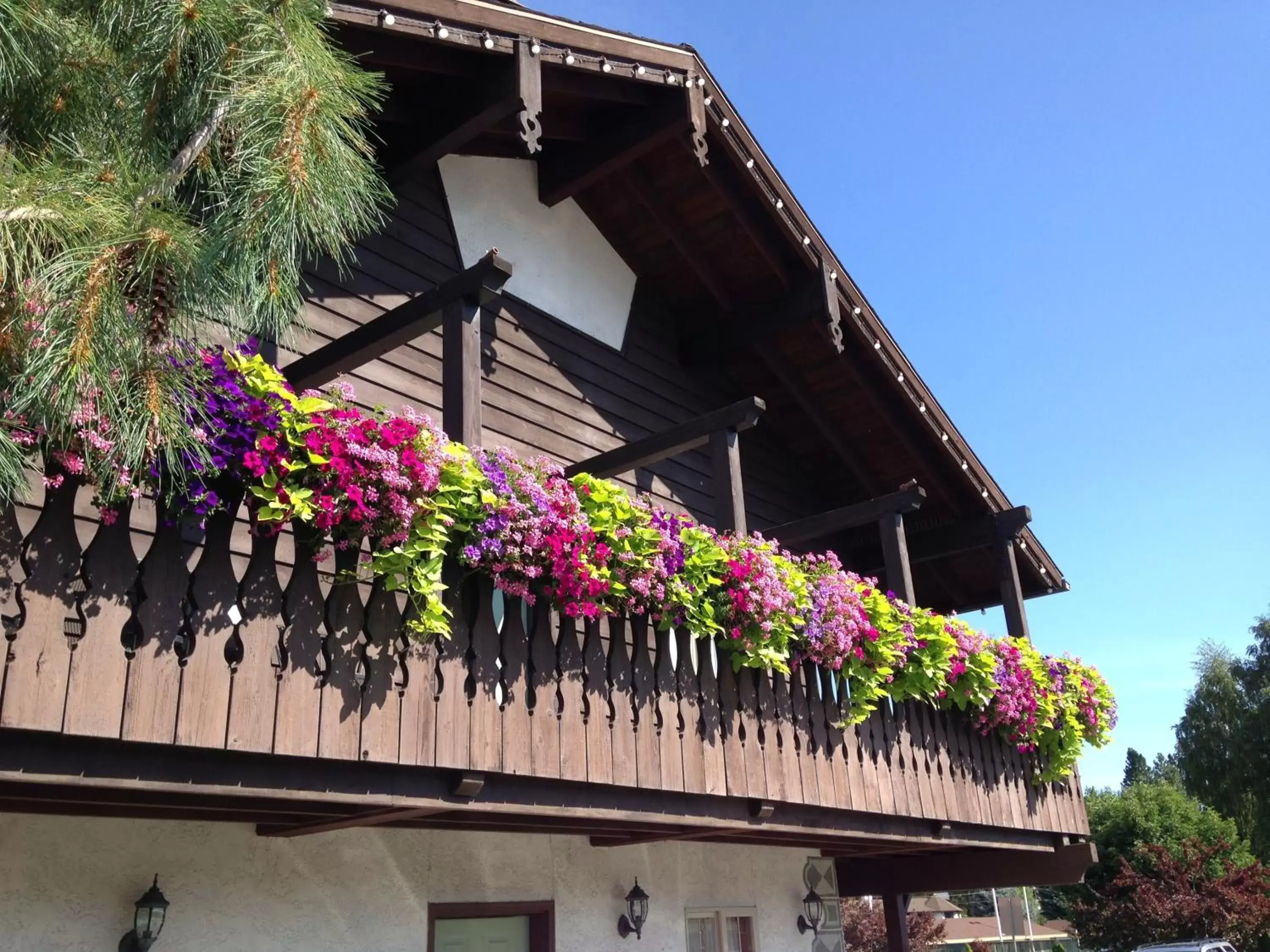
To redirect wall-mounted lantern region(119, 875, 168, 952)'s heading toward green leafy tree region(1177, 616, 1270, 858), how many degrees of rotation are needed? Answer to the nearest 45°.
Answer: approximately 90° to its left

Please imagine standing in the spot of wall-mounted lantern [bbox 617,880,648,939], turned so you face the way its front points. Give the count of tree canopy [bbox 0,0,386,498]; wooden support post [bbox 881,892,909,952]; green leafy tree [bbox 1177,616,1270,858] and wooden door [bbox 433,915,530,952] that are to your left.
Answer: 2

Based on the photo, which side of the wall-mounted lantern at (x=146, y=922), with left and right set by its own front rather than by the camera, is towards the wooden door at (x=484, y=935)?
left

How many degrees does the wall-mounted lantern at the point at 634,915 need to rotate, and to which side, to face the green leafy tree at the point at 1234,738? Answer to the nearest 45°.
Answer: approximately 90° to its left

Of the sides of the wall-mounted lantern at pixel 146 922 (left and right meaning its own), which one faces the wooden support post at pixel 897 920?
left

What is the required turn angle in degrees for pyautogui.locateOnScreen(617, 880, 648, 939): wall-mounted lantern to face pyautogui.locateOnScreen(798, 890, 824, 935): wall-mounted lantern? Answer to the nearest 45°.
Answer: approximately 90° to its left

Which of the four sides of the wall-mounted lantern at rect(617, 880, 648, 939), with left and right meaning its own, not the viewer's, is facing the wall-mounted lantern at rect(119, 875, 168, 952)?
right

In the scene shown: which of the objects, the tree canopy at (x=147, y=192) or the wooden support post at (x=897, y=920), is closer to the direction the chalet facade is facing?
the tree canopy
